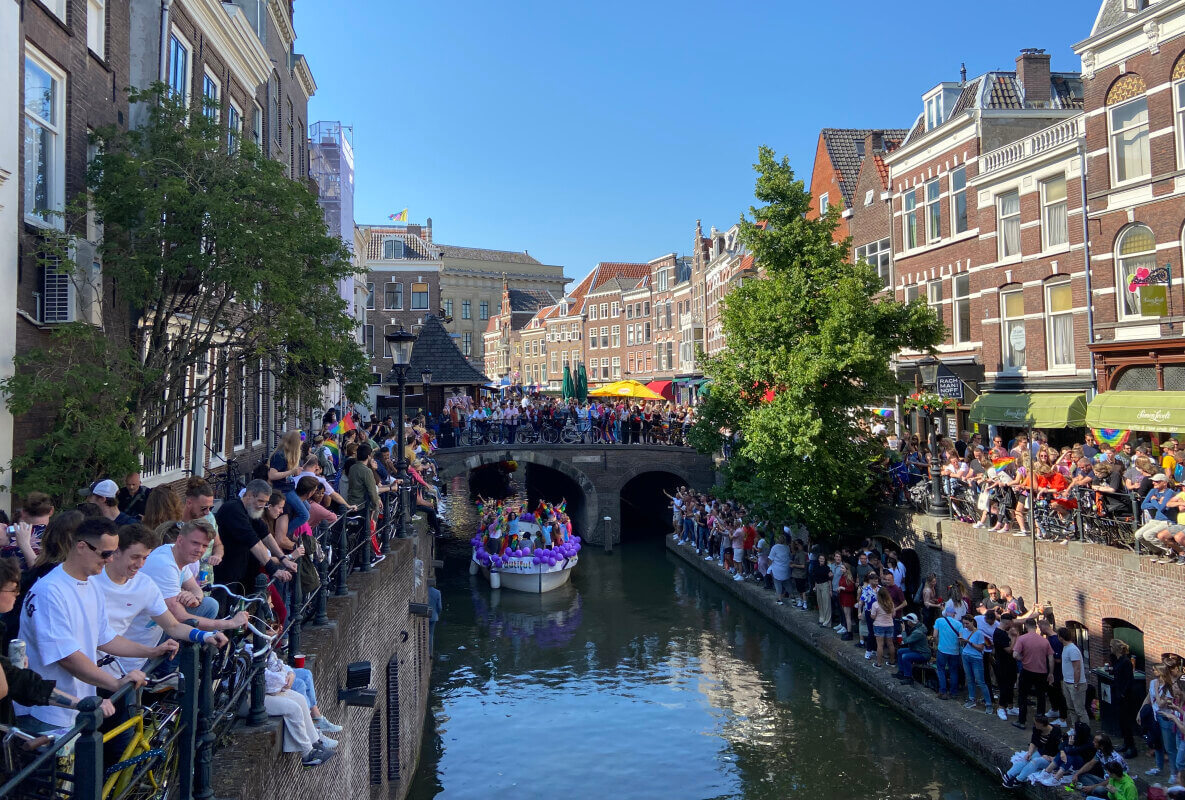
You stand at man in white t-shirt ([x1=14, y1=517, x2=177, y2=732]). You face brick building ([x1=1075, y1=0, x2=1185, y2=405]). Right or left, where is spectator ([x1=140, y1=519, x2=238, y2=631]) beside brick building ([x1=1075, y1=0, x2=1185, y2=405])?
left

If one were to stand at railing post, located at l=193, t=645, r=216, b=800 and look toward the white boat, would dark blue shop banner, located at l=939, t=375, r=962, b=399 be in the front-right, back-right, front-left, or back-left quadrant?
front-right

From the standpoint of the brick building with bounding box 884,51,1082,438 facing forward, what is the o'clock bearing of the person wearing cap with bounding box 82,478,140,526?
The person wearing cap is roughly at 11 o'clock from the brick building.

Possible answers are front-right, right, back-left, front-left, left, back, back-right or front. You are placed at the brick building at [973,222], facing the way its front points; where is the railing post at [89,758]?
front-left

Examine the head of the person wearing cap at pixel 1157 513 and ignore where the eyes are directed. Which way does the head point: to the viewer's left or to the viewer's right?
to the viewer's left

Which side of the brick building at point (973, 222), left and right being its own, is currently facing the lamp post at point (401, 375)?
front

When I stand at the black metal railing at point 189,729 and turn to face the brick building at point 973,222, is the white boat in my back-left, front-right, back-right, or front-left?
front-left

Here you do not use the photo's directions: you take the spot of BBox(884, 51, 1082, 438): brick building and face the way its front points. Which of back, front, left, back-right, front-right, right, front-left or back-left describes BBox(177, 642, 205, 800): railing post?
front-left

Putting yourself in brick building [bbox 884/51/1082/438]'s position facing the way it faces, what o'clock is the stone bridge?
The stone bridge is roughly at 2 o'clock from the brick building.

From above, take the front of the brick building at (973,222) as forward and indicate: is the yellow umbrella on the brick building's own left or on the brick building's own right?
on the brick building's own right

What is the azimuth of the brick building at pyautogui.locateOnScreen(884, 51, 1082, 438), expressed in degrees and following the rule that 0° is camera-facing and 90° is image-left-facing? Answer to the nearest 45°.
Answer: approximately 45°

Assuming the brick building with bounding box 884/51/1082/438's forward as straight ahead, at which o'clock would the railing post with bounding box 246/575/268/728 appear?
The railing post is roughly at 11 o'clock from the brick building.
